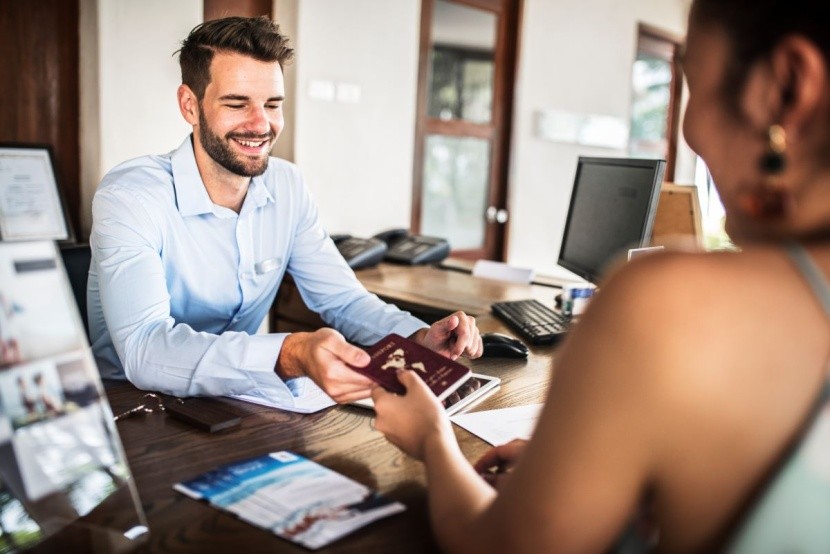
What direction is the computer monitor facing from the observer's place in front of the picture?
facing the viewer and to the left of the viewer

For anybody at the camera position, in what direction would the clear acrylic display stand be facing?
facing the viewer and to the right of the viewer

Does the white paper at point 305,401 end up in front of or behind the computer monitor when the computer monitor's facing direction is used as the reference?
in front

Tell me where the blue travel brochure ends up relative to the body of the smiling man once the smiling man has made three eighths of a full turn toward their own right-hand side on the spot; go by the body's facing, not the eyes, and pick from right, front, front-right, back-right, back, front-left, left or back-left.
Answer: left

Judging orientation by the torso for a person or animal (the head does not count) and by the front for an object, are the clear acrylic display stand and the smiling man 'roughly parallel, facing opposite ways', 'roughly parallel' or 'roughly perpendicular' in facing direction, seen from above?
roughly parallel

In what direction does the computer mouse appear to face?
to the viewer's right

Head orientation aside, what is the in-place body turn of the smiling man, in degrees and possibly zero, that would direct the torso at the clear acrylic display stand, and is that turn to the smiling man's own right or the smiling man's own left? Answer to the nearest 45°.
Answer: approximately 45° to the smiling man's own right

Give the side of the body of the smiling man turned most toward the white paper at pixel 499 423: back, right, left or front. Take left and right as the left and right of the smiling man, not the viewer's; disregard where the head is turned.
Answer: front

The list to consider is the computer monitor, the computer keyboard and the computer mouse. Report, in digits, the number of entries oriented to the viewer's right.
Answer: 1

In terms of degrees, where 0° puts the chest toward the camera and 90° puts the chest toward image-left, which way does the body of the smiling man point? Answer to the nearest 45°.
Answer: approximately 315°

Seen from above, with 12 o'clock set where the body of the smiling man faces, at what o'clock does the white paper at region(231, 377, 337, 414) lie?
The white paper is roughly at 1 o'clock from the smiling man.

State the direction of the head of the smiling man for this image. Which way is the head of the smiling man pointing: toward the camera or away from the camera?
toward the camera
